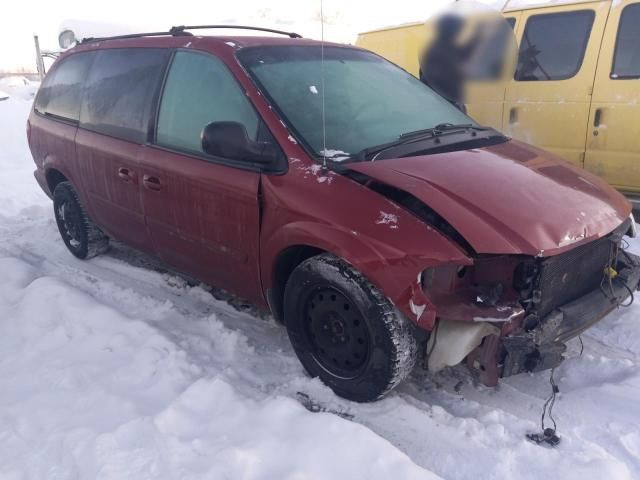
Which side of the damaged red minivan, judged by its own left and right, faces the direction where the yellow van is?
left

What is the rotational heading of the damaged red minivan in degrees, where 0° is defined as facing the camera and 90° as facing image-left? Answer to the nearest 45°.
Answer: approximately 315°
